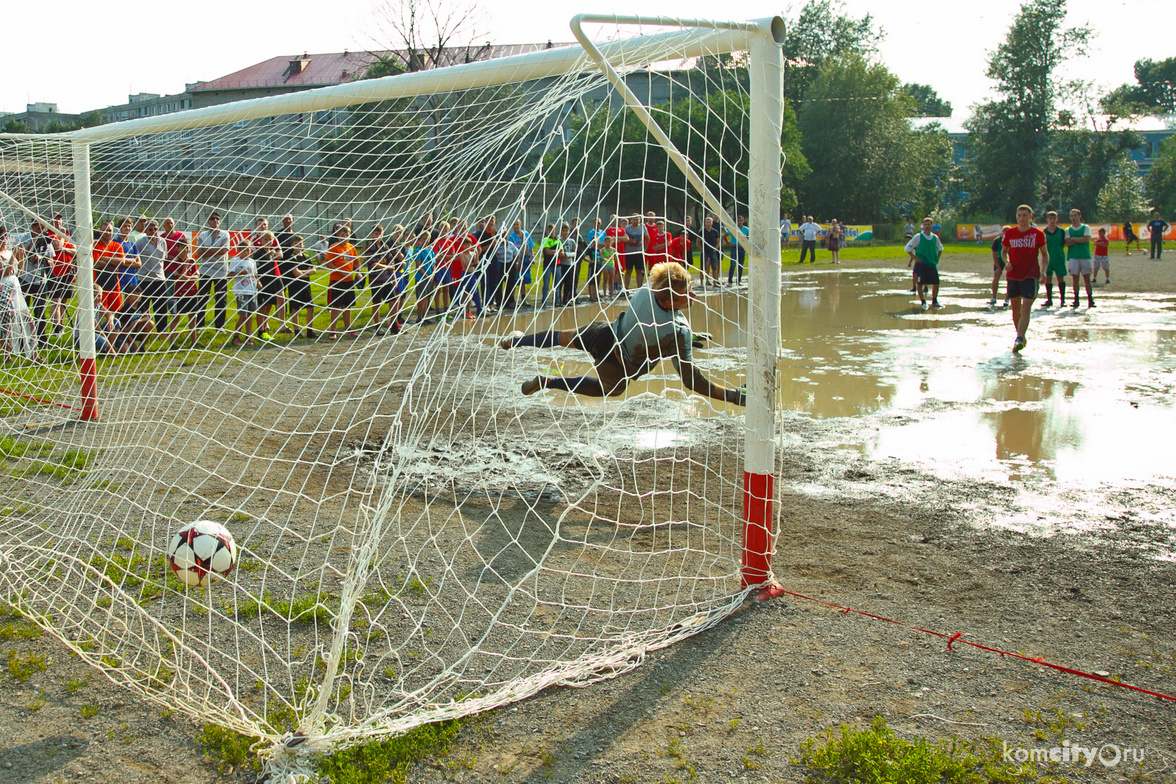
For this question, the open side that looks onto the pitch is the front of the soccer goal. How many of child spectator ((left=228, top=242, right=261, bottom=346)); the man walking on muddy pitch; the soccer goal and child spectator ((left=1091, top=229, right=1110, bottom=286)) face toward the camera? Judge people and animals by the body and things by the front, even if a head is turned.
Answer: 3

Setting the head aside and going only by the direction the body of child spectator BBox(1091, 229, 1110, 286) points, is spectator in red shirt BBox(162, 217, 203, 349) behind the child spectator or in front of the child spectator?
in front

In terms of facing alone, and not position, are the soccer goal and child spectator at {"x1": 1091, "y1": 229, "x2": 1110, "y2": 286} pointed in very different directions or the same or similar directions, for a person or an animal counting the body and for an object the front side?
very different directions

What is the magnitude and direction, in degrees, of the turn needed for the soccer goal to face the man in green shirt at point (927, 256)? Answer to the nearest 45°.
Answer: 0° — it already faces them

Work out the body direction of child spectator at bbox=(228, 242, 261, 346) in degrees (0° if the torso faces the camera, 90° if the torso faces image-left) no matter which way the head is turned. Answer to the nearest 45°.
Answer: approximately 0°

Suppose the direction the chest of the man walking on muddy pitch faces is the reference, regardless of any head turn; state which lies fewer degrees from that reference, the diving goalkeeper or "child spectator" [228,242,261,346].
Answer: the diving goalkeeper

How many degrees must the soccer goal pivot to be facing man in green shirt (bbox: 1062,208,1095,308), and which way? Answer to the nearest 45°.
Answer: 0° — it already faces them

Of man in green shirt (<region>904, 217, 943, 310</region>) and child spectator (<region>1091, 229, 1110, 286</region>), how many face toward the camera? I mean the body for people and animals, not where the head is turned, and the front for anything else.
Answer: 2
